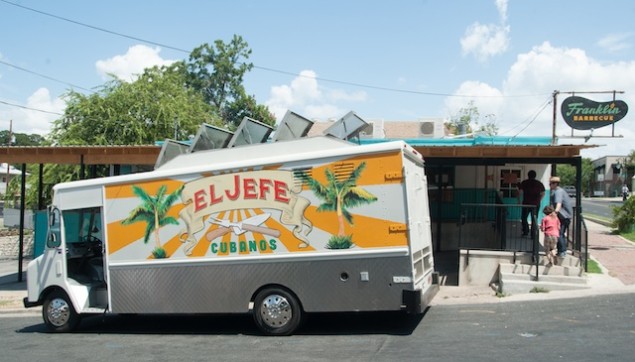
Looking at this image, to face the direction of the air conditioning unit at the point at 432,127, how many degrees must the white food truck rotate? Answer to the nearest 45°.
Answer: approximately 135° to its right

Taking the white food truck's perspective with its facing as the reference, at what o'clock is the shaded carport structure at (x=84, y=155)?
The shaded carport structure is roughly at 2 o'clock from the white food truck.

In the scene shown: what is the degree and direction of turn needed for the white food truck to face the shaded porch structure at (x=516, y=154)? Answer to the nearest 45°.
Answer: approximately 135° to its right

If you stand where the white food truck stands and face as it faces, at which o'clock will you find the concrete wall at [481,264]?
The concrete wall is roughly at 5 o'clock from the white food truck.

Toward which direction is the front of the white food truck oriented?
to the viewer's left
